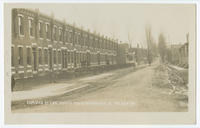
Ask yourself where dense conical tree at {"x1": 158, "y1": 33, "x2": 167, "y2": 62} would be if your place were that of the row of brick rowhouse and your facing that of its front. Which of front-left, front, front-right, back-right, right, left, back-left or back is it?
front-left

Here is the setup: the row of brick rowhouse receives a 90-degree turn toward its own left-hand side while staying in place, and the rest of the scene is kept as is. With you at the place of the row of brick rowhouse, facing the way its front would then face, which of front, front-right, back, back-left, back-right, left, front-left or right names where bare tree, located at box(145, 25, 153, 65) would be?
front-right
